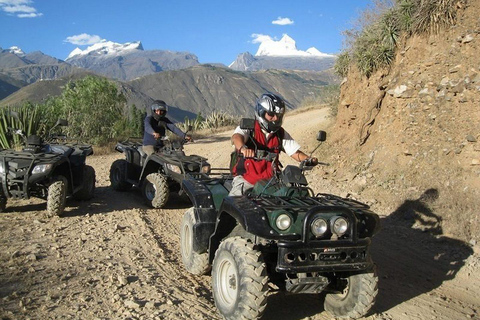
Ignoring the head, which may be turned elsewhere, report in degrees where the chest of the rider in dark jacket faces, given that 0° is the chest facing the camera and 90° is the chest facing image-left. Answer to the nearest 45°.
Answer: approximately 315°

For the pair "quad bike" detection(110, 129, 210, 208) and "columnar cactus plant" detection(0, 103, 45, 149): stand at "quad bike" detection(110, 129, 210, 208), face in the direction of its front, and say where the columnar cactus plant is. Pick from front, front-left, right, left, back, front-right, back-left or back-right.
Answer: back

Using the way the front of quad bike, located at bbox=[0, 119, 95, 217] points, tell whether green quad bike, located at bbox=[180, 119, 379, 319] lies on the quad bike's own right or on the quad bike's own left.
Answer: on the quad bike's own left

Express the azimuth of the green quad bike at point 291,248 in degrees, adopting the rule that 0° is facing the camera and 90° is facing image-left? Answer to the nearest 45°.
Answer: approximately 315°

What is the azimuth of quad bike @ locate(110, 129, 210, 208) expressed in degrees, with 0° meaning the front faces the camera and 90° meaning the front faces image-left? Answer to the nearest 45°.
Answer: approximately 315°

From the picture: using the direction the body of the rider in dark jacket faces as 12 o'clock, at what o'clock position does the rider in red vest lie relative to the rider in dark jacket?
The rider in red vest is roughly at 1 o'clock from the rider in dark jacket.

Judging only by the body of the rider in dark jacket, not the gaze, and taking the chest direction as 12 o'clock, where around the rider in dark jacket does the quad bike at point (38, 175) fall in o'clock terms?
The quad bike is roughly at 3 o'clock from the rider in dark jacket.

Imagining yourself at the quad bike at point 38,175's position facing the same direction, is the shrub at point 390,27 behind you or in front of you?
behind

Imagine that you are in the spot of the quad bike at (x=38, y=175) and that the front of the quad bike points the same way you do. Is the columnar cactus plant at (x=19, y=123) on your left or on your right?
on your right

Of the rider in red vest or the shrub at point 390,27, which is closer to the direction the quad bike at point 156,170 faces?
the rider in red vest

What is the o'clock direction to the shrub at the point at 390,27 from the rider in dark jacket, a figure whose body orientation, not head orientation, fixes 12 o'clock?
The shrub is roughly at 10 o'clock from the rider in dark jacket.

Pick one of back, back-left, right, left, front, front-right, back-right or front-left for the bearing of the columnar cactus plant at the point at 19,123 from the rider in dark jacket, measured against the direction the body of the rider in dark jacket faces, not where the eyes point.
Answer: back

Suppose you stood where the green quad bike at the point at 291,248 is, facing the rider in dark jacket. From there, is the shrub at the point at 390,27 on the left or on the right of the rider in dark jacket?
right

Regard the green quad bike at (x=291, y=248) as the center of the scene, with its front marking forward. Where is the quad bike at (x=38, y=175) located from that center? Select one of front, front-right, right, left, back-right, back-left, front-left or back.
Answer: back

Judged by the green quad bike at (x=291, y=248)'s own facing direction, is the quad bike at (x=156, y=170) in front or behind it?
behind
